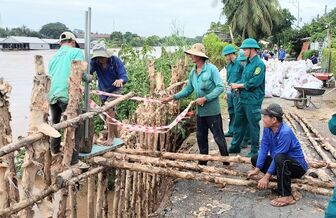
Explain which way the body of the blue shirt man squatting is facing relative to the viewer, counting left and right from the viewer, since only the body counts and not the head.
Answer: facing the viewer and to the left of the viewer

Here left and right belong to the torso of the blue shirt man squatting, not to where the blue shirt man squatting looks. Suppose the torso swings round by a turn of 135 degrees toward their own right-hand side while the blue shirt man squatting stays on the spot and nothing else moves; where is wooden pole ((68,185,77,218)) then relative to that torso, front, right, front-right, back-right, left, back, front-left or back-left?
back-left

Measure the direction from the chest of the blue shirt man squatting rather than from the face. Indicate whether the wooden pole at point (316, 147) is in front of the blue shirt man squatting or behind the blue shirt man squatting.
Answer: behind

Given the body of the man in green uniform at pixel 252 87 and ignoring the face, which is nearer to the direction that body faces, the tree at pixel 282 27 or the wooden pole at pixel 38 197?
the wooden pole

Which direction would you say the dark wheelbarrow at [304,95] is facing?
to the viewer's left

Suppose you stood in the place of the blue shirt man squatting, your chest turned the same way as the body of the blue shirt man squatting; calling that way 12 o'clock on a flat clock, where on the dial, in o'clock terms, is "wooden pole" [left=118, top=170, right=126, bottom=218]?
The wooden pole is roughly at 1 o'clock from the blue shirt man squatting.

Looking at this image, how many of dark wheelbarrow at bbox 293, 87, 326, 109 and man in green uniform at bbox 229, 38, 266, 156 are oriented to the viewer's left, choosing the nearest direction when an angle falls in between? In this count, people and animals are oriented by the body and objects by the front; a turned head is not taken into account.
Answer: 2

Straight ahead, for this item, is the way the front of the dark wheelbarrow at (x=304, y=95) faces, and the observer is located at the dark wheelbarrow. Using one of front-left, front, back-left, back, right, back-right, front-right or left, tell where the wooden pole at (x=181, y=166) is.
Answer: left

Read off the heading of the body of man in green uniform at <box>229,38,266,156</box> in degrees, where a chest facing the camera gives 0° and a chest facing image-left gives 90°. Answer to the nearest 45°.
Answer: approximately 90°

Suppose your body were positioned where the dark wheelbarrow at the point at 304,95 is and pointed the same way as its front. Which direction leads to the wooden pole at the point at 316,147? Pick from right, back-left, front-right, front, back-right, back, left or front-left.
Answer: left

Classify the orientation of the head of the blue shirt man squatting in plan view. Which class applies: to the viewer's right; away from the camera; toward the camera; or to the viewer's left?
to the viewer's left

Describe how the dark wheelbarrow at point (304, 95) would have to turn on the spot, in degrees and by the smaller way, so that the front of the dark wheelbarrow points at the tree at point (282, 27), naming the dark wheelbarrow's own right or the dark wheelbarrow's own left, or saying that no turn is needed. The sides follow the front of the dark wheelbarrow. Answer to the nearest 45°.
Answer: approximately 90° to the dark wheelbarrow's own right
